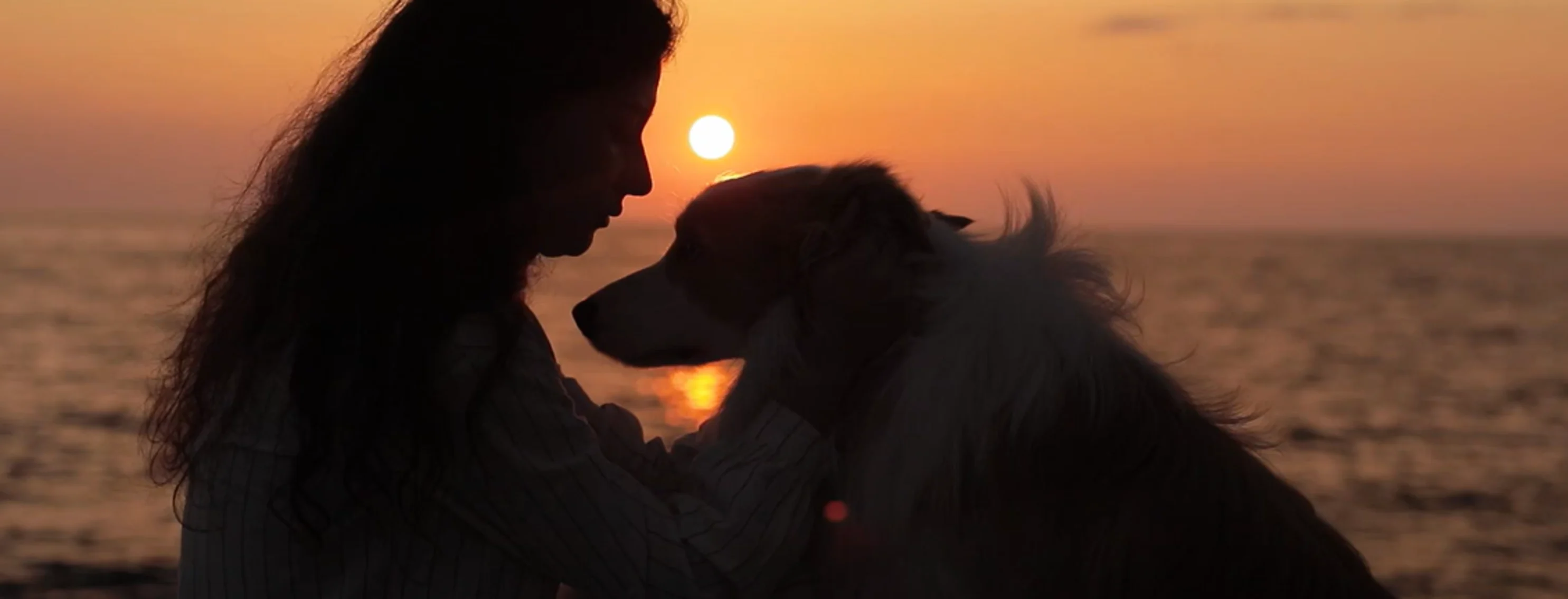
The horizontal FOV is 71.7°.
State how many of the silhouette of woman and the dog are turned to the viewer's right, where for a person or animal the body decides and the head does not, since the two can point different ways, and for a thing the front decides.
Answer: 1

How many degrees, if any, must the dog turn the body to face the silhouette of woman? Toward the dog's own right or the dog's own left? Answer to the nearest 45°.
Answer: approximately 45° to the dog's own left

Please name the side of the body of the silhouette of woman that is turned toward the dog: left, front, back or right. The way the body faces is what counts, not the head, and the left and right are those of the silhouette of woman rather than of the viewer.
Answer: front

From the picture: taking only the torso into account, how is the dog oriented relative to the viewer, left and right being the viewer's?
facing to the left of the viewer

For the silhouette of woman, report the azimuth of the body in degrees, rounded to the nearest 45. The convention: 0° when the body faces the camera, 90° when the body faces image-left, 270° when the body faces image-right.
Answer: approximately 270°

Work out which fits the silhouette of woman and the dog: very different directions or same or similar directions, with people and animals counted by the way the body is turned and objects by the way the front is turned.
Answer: very different directions
